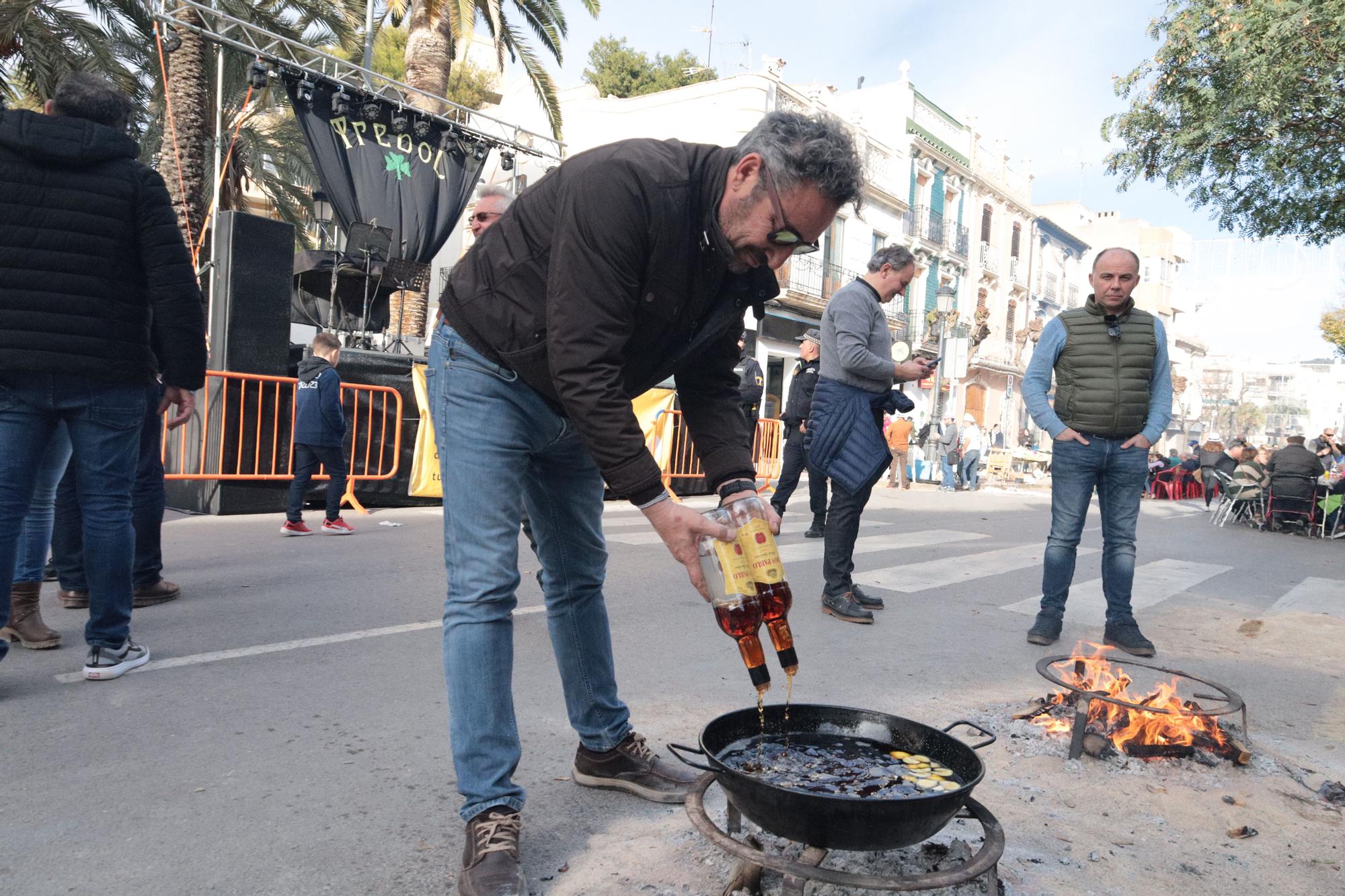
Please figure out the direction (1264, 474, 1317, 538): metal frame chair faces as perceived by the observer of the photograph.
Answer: facing away from the viewer

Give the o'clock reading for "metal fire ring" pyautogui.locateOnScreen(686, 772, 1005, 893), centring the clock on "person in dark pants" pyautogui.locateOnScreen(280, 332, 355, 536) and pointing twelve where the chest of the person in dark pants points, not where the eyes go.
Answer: The metal fire ring is roughly at 4 o'clock from the person in dark pants.

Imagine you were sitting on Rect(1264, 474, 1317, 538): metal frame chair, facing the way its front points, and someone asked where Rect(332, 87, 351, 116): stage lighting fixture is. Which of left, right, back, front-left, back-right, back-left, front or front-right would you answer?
back-left

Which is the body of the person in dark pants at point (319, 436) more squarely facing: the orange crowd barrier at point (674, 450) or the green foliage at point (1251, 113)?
the orange crowd barrier

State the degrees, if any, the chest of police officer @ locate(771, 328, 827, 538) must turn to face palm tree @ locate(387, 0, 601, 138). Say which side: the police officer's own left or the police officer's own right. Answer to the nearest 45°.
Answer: approximately 45° to the police officer's own right

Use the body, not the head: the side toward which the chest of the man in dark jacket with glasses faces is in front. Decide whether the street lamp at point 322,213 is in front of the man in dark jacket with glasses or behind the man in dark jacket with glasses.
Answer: behind

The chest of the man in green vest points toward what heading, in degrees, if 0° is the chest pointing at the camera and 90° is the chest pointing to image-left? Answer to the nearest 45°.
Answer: approximately 0°

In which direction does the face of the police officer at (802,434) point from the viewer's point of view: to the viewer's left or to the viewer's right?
to the viewer's left

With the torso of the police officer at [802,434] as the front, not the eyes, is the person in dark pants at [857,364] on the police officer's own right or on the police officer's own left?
on the police officer's own left

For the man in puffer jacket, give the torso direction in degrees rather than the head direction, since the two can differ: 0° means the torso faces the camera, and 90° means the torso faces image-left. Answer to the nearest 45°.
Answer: approximately 180°

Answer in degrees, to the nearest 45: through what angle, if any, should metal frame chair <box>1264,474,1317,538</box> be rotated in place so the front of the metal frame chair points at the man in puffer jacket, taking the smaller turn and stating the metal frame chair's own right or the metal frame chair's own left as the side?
approximately 180°
